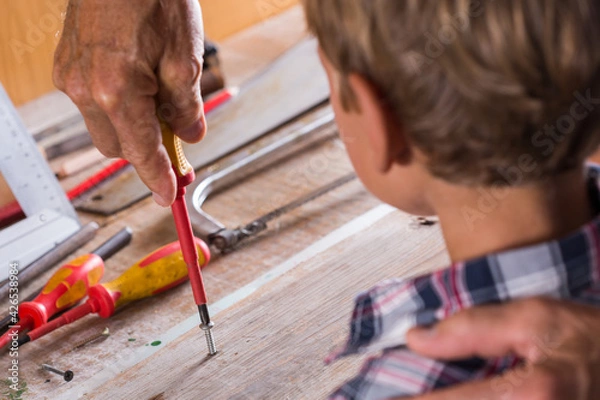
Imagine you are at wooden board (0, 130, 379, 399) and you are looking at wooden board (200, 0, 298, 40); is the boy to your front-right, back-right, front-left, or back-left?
back-right

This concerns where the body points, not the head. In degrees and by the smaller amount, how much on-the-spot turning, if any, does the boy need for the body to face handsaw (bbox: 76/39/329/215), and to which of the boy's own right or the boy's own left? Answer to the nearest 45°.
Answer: approximately 45° to the boy's own right

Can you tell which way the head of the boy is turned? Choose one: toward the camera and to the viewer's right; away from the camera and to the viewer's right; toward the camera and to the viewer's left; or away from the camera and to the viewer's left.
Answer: away from the camera and to the viewer's left

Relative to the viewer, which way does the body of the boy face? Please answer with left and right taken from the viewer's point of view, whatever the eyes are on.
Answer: facing away from the viewer and to the left of the viewer

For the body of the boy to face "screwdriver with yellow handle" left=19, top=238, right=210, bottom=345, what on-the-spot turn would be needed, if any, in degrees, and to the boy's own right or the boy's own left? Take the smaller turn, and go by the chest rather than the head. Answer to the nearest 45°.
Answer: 0° — they already face it

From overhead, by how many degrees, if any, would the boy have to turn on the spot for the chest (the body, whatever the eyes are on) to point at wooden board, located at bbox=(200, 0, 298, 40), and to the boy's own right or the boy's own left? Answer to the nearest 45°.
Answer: approximately 45° to the boy's own right

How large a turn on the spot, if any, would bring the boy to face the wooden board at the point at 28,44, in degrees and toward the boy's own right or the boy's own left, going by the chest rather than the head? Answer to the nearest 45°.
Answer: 0° — they already face it
